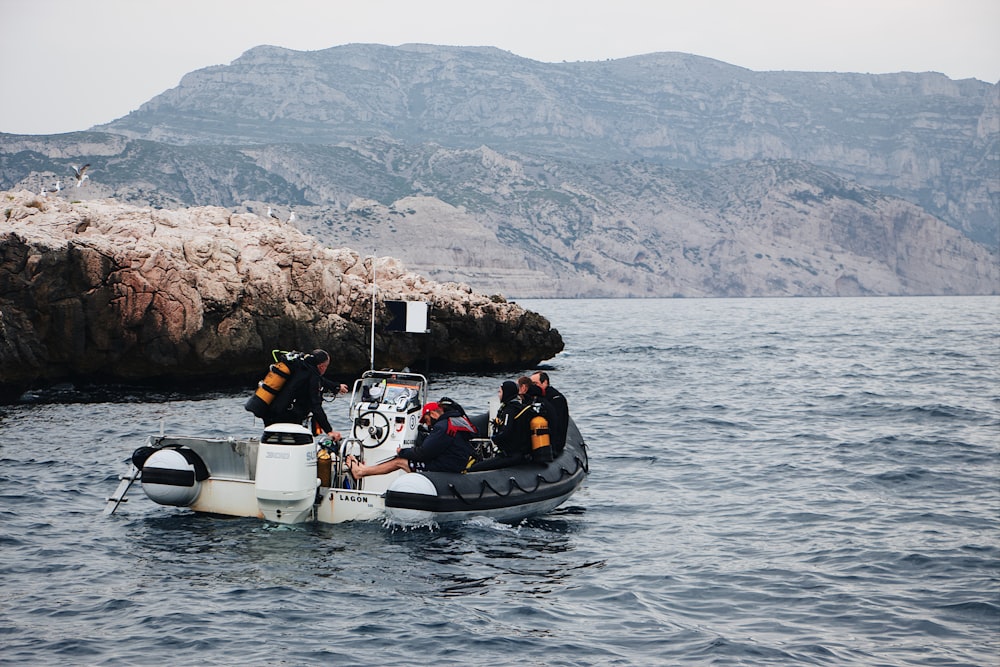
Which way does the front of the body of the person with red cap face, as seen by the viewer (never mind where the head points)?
to the viewer's left

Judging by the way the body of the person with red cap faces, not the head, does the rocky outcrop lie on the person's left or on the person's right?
on the person's right

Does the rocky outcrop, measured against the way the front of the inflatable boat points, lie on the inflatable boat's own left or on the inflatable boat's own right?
on the inflatable boat's own left

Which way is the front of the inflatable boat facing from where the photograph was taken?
facing away from the viewer and to the right of the viewer
